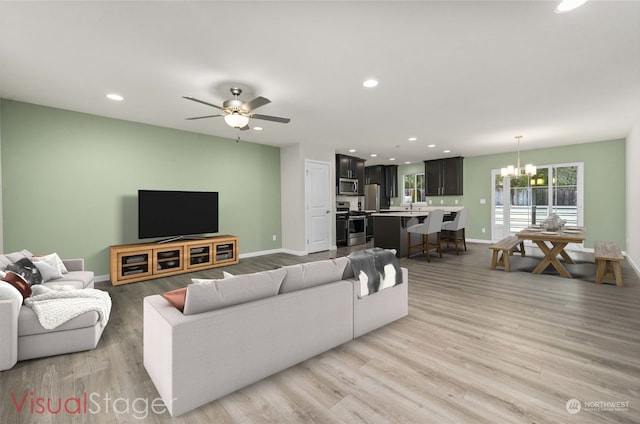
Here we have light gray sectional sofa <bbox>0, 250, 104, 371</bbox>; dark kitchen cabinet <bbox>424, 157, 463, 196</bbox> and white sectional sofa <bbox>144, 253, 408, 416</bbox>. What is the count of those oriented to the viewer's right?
1

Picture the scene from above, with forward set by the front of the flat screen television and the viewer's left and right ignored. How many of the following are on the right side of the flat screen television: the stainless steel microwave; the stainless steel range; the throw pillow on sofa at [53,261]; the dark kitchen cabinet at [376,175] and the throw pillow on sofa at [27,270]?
2

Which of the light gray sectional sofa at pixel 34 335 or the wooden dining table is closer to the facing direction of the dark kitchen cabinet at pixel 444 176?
the light gray sectional sofa

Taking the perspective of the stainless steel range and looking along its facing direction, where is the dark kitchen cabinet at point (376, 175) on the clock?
The dark kitchen cabinet is roughly at 8 o'clock from the stainless steel range.

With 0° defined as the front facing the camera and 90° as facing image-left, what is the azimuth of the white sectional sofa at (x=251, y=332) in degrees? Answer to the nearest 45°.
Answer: approximately 135°

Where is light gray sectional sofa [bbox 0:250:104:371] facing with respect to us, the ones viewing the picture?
facing to the right of the viewer

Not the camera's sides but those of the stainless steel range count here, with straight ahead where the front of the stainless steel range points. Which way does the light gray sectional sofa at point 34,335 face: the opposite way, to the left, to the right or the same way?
to the left

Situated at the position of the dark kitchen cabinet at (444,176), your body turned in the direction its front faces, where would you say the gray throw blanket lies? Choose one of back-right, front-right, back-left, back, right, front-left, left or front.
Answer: front-left

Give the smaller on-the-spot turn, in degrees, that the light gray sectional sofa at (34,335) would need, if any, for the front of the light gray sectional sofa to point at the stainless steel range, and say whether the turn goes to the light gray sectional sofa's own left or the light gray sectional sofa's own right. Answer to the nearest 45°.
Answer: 0° — it already faces it
